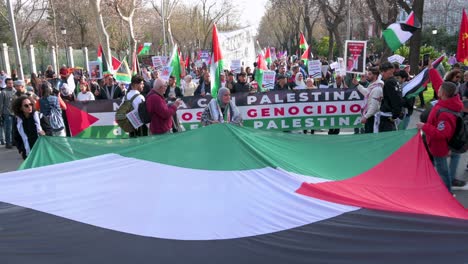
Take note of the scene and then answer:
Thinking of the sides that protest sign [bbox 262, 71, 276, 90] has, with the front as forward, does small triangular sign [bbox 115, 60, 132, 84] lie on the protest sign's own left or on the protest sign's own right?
on the protest sign's own right

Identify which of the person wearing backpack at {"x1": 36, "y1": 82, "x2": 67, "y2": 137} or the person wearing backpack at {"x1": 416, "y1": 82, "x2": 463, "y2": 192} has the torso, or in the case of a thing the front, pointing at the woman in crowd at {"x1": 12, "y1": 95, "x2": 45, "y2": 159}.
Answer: the person wearing backpack at {"x1": 416, "y1": 82, "x2": 463, "y2": 192}

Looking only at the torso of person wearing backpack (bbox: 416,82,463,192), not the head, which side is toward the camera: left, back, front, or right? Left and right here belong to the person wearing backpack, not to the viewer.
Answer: left

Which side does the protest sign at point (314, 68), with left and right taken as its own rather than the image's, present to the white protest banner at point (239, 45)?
back

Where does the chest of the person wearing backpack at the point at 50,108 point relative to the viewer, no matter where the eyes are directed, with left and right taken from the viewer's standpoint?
facing away from the viewer
